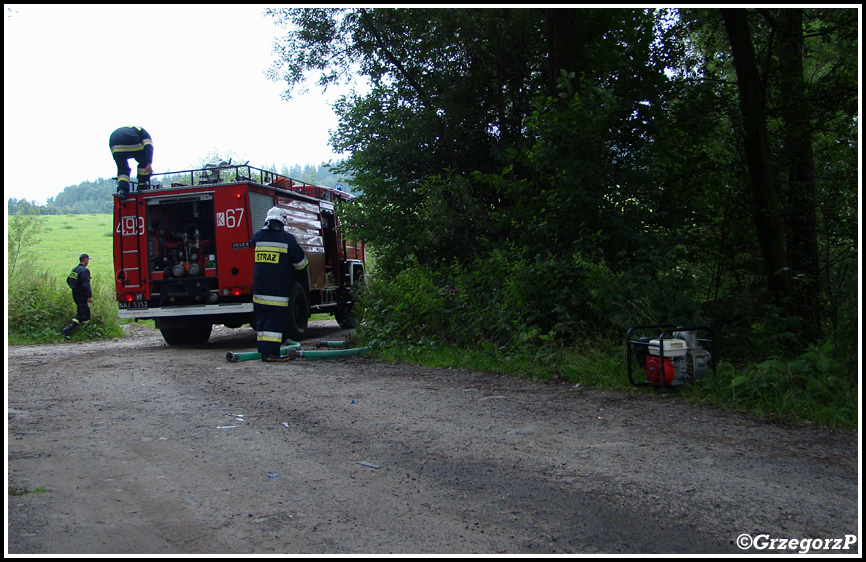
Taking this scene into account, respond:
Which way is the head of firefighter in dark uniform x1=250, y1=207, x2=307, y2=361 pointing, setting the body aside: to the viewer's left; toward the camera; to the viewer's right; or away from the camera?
away from the camera

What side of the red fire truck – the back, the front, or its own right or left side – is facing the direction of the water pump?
right

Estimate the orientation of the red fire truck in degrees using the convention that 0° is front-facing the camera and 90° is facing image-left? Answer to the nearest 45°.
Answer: approximately 225°

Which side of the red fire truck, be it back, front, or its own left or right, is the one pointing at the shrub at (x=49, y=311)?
left
